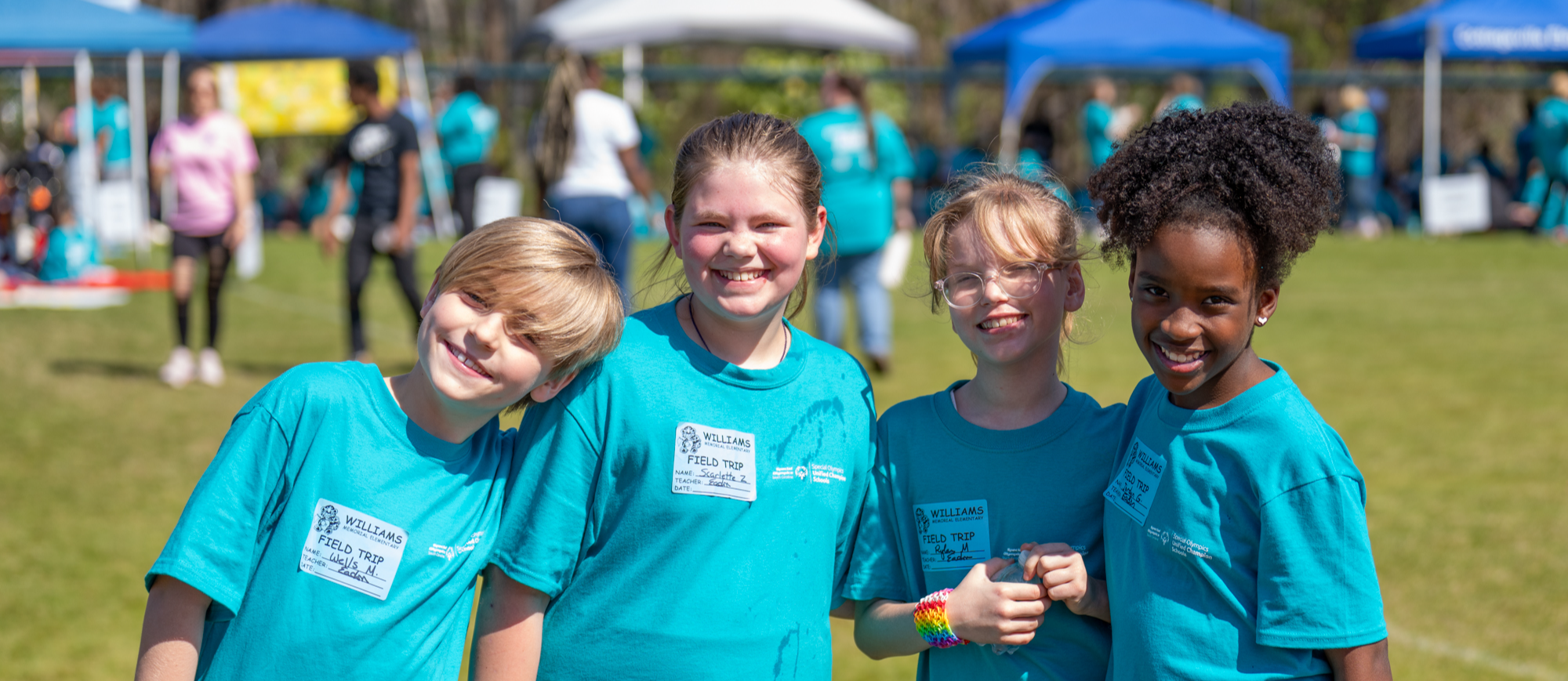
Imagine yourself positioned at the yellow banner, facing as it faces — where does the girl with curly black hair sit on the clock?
The girl with curly black hair is roughly at 12 o'clock from the yellow banner.

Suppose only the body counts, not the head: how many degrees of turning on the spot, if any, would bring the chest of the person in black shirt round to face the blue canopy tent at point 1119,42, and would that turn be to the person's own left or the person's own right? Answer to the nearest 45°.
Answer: approximately 180°

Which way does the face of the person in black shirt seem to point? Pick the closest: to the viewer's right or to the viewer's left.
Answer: to the viewer's left

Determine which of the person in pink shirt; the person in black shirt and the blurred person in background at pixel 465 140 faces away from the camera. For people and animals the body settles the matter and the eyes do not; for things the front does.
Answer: the blurred person in background

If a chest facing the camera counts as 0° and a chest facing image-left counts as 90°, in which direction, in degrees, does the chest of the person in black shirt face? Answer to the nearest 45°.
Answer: approximately 45°

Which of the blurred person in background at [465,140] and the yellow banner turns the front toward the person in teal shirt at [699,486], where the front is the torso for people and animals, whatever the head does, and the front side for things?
the yellow banner

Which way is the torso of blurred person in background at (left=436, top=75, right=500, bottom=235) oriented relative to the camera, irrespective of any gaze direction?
away from the camera

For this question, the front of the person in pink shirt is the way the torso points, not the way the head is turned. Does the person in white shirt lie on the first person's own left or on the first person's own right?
on the first person's own left

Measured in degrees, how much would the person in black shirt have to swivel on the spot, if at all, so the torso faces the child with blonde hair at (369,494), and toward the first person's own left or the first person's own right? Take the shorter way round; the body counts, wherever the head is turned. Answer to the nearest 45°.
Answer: approximately 45° to the first person's own left
